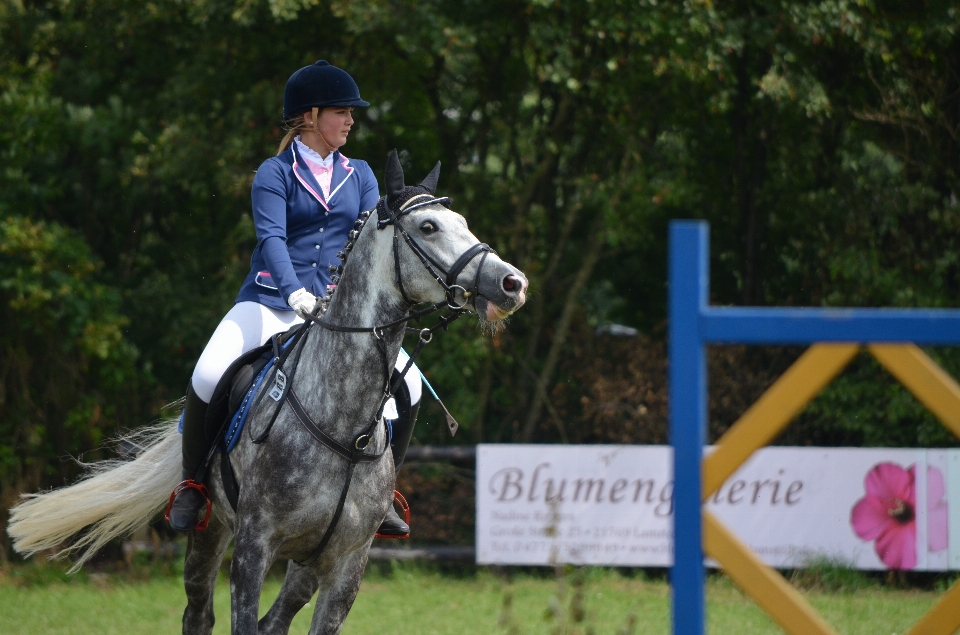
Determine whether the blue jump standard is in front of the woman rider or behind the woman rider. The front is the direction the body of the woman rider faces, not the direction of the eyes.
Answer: in front

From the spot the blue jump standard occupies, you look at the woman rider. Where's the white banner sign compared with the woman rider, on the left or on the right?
right

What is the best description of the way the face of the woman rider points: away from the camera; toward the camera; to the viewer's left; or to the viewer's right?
to the viewer's right

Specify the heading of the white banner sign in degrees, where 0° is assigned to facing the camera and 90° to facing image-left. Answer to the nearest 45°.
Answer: approximately 0°

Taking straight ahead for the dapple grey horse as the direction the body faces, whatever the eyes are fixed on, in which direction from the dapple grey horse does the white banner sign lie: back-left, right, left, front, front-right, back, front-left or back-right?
left

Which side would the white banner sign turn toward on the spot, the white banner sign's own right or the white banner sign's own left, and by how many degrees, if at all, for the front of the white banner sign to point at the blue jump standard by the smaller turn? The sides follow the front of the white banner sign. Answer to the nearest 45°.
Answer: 0° — it already faces it

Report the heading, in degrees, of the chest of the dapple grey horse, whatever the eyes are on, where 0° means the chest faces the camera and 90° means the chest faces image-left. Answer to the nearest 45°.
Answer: approximately 315°

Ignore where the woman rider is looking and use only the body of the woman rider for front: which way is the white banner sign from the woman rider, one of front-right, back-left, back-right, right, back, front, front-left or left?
left
